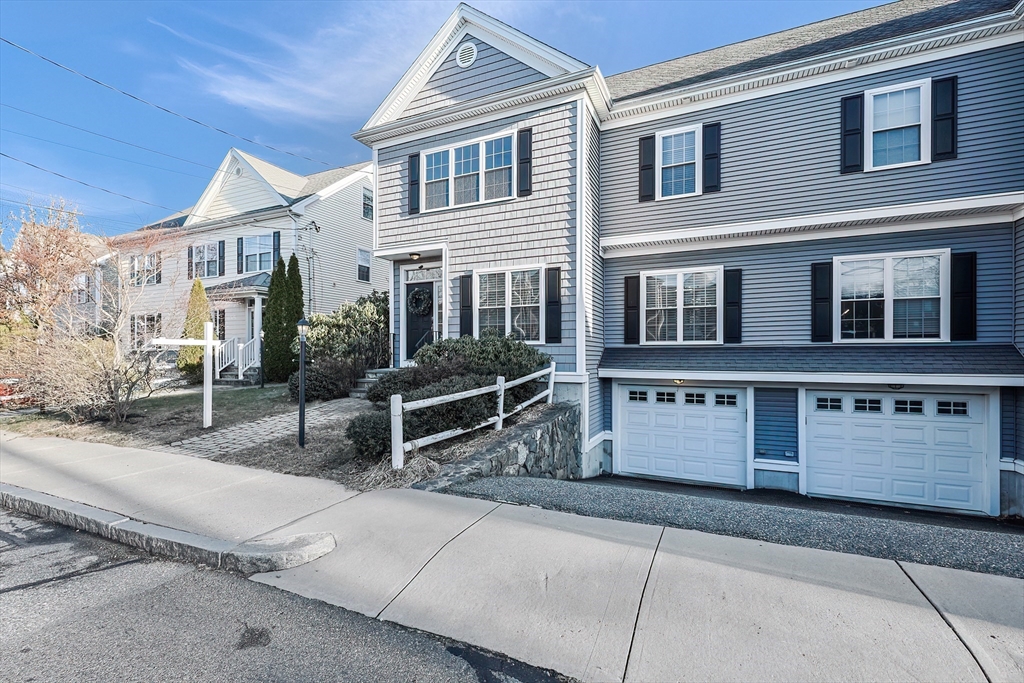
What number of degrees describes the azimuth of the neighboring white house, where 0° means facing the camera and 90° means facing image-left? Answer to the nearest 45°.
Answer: approximately 45°

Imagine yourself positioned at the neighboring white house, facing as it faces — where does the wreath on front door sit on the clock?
The wreath on front door is roughly at 10 o'clock from the neighboring white house.

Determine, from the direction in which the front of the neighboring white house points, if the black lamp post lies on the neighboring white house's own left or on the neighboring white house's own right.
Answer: on the neighboring white house's own left

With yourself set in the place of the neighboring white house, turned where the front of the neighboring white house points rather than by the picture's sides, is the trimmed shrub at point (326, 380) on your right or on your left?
on your left

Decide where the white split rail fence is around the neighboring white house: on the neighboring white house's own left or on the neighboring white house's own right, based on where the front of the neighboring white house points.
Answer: on the neighboring white house's own left

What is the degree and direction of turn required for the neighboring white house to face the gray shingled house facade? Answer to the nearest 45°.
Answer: approximately 90° to its left

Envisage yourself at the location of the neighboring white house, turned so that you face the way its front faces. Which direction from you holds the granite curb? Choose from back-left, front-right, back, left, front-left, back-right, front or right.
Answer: front-left

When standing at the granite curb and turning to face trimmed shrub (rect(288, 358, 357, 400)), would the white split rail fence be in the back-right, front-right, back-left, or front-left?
front-right

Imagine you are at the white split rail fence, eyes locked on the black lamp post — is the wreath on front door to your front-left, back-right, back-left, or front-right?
front-right

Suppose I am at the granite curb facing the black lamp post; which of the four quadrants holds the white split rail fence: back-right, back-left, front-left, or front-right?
front-right
